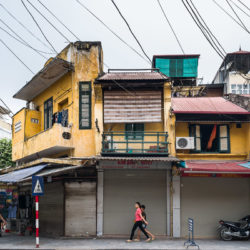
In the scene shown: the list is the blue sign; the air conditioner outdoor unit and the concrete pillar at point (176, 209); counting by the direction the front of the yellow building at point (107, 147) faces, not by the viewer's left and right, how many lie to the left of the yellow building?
2

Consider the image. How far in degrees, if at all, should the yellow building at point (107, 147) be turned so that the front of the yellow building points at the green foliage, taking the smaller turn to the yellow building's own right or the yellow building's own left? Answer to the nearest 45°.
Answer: approximately 135° to the yellow building's own right

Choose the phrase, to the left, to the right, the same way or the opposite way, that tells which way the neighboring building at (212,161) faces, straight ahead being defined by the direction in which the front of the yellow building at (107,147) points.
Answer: the same way

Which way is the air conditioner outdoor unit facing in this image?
toward the camera

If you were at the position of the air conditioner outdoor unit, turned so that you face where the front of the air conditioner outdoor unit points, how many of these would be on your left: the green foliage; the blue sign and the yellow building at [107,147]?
0

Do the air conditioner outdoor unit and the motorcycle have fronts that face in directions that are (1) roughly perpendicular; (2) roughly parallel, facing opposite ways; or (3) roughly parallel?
roughly perpendicular

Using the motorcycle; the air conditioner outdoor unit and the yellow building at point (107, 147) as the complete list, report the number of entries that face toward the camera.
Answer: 2

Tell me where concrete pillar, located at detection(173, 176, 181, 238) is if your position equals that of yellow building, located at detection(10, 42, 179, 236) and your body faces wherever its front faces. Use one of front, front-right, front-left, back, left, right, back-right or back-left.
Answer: left

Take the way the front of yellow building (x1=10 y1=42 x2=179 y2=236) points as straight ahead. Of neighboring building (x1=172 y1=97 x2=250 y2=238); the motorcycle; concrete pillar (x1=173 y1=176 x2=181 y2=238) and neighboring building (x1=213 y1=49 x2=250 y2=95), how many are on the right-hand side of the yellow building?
0

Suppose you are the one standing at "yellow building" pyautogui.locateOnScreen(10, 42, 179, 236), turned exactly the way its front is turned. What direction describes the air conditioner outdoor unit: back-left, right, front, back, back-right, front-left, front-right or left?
left

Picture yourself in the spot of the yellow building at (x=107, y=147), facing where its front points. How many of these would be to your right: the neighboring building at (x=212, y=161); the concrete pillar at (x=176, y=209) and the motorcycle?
0

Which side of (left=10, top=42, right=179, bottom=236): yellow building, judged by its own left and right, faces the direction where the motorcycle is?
left

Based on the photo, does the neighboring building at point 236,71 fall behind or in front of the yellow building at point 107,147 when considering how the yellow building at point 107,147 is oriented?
behind

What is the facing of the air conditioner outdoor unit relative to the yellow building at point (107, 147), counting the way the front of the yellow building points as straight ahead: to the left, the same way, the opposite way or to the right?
the same way

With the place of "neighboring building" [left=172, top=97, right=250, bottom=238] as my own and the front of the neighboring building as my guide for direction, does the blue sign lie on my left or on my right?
on my right

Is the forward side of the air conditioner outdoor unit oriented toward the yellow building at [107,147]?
no
